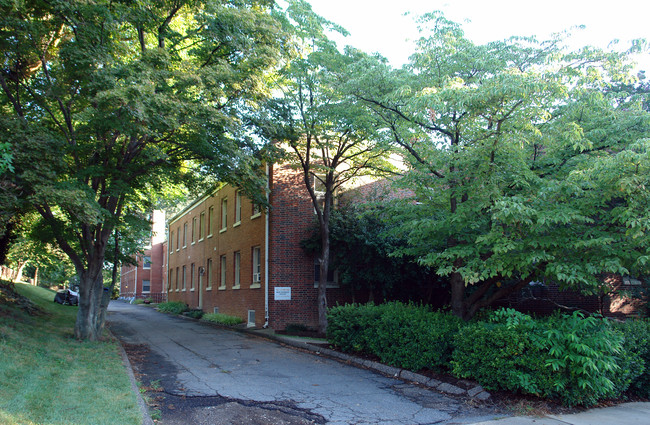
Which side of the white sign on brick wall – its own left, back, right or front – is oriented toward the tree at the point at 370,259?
left

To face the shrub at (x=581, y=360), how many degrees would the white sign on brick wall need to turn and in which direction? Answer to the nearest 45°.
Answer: approximately 45° to its left

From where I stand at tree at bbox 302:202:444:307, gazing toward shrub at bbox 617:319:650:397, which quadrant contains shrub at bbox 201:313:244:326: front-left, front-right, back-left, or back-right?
back-right

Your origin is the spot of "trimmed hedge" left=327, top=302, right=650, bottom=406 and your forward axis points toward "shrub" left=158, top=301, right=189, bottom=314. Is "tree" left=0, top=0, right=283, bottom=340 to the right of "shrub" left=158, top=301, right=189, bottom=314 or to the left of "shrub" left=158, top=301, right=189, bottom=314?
left

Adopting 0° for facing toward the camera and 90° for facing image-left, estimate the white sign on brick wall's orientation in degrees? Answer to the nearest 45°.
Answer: approximately 0°
